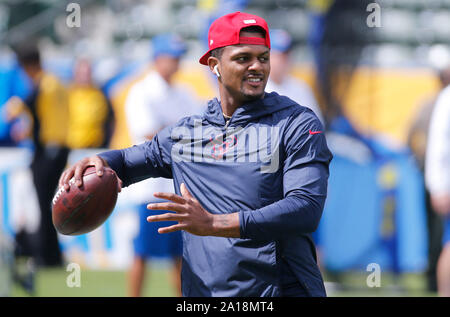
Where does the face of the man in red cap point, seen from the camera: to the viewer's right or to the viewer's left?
to the viewer's right

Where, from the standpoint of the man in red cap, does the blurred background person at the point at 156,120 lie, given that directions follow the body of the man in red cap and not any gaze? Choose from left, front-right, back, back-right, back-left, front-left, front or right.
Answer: back-right

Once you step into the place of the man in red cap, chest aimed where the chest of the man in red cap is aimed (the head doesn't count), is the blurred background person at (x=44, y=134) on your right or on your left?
on your right

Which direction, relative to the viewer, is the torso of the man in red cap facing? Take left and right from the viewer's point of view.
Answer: facing the viewer and to the left of the viewer

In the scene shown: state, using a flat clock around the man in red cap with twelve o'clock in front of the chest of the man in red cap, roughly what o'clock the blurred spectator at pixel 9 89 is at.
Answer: The blurred spectator is roughly at 4 o'clock from the man in red cap.

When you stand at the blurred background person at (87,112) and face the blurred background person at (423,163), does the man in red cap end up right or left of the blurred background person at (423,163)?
right

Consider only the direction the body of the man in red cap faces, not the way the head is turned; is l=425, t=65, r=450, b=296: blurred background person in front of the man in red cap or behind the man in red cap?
behind

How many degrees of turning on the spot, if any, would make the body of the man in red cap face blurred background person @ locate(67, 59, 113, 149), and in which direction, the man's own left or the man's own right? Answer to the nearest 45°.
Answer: approximately 135° to the man's own right

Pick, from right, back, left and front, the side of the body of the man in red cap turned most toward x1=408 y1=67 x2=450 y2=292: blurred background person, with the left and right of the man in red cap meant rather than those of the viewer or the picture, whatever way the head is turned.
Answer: back
